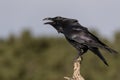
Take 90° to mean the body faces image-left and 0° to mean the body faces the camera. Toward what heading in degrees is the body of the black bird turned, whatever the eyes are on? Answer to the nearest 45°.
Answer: approximately 90°
